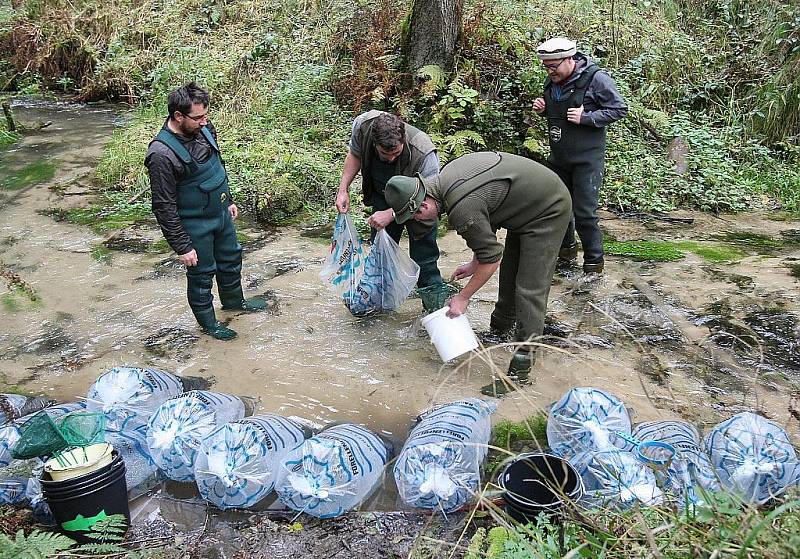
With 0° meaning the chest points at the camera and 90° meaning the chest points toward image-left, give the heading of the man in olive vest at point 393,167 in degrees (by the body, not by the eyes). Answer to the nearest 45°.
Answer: approximately 0°

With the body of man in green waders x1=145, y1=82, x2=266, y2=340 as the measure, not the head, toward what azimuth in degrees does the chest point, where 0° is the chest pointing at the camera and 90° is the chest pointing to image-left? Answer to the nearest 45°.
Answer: approximately 315°

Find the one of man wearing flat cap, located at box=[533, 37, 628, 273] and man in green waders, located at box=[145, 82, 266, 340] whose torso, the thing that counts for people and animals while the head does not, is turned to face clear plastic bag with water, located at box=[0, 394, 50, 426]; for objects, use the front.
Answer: the man wearing flat cap

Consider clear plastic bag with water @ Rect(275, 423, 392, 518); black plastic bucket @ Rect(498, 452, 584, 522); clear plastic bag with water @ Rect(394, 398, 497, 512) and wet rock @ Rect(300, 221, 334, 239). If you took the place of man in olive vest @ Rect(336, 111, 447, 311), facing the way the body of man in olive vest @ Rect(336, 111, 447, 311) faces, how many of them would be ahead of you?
3

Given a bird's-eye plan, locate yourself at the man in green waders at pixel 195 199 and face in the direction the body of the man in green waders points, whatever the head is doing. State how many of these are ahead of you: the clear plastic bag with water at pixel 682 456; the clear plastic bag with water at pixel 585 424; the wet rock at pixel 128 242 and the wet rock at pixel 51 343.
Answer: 2

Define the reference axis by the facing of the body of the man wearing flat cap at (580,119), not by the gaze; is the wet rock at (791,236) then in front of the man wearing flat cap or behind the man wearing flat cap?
behind

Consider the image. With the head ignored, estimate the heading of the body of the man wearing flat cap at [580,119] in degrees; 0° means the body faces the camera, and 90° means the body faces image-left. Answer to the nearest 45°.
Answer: approximately 45°

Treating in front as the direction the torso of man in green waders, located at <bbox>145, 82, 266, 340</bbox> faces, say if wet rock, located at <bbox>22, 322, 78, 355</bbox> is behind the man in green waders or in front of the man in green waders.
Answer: behind

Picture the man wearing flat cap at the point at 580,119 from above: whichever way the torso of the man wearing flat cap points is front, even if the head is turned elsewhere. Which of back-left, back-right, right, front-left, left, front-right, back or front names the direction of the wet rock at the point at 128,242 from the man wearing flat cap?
front-right
